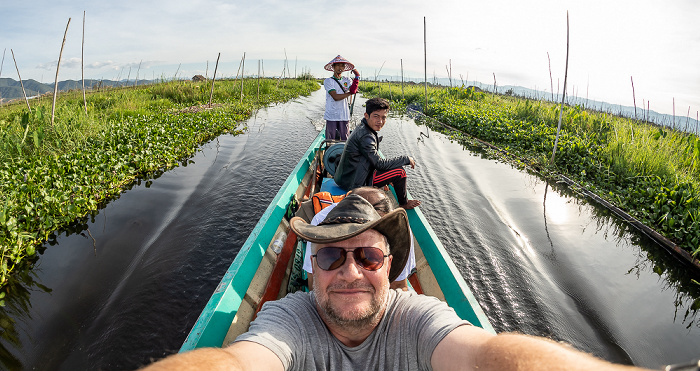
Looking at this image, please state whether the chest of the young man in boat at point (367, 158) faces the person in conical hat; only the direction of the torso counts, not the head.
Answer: no

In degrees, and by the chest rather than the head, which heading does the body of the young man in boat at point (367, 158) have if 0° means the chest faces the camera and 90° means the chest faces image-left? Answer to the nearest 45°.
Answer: approximately 270°
